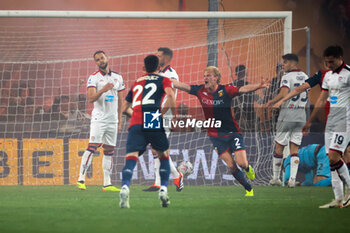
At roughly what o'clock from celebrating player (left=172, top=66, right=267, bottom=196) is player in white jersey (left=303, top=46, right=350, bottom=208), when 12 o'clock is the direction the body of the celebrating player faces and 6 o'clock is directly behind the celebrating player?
The player in white jersey is roughly at 9 o'clock from the celebrating player.

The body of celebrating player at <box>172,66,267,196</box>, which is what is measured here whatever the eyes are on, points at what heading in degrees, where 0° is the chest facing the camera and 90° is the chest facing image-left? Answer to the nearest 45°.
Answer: approximately 45°

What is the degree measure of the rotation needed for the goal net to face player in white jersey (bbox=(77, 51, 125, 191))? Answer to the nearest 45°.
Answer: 0° — it already faces them

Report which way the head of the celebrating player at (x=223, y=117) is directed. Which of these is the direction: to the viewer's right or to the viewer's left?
to the viewer's left

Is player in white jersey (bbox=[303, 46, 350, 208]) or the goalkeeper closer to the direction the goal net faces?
the player in white jersey

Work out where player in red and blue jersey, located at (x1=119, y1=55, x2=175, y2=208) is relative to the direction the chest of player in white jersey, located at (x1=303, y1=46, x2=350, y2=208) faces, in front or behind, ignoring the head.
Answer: in front

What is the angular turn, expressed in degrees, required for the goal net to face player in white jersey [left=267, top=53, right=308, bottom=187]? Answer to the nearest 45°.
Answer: approximately 90° to its left

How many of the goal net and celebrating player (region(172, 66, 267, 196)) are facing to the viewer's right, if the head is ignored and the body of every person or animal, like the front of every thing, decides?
0

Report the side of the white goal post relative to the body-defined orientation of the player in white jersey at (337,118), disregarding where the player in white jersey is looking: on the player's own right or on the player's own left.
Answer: on the player's own right

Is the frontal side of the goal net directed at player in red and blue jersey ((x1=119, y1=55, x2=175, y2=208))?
yes

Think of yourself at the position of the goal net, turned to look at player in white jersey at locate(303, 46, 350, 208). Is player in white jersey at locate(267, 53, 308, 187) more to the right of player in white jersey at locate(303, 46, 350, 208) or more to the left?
left
